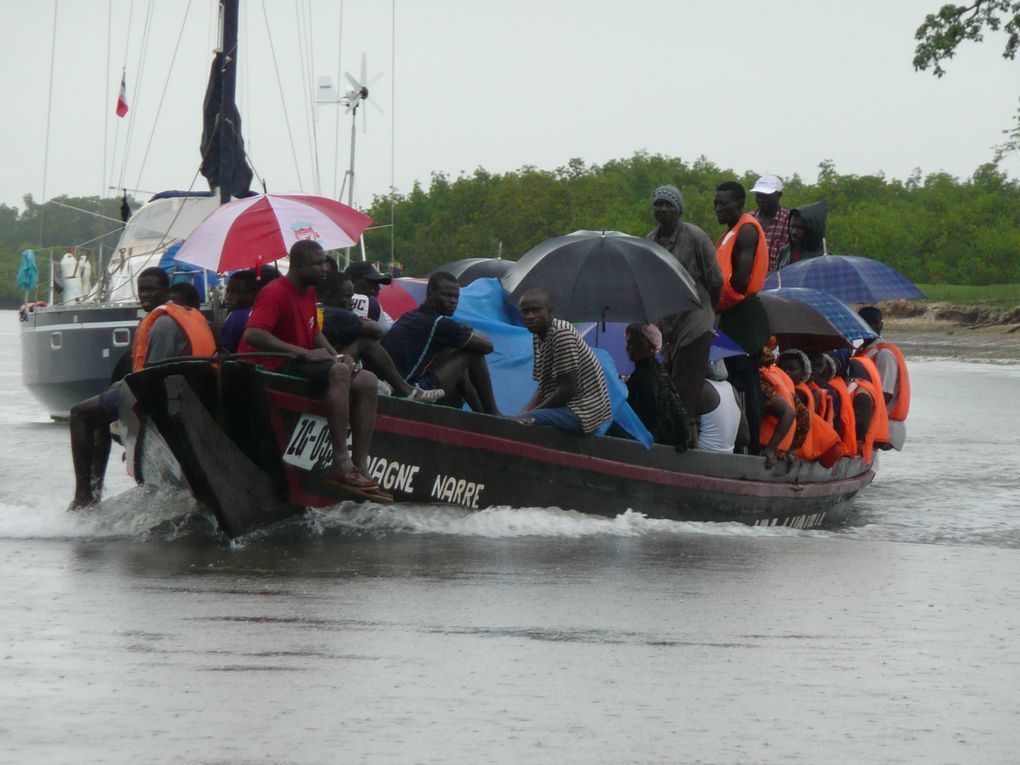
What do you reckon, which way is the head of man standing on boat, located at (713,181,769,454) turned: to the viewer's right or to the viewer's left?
to the viewer's left

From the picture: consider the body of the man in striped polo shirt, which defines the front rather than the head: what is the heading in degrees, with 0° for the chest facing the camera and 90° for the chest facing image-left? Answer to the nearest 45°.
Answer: approximately 45°

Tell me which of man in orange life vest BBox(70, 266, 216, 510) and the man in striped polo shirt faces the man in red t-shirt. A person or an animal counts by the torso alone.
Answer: the man in striped polo shirt

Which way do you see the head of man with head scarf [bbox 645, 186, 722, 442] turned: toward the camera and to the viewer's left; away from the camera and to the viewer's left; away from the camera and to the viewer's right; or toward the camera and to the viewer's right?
toward the camera and to the viewer's left

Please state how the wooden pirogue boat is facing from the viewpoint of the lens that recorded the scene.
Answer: facing the viewer and to the left of the viewer

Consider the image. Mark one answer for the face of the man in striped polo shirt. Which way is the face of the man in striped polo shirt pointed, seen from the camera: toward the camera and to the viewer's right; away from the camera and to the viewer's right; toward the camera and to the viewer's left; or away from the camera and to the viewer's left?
toward the camera and to the viewer's left

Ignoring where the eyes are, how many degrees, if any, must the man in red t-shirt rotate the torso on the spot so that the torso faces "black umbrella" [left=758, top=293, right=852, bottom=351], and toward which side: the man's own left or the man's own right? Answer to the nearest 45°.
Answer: approximately 90° to the man's own left

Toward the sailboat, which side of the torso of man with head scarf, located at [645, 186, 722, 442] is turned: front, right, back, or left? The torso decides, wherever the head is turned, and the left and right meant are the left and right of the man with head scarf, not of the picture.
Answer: right

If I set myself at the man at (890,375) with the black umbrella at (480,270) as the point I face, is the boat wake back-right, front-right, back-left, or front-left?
front-left
